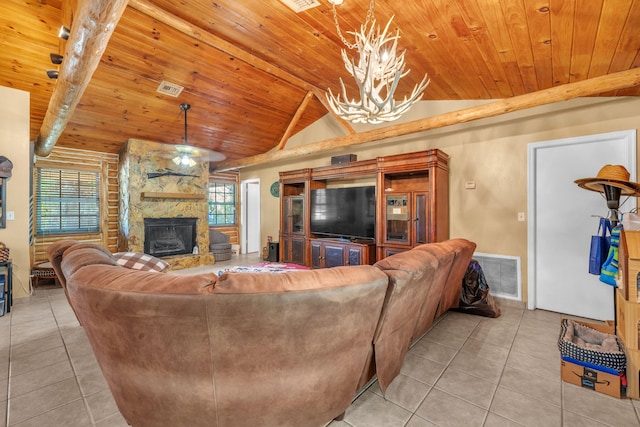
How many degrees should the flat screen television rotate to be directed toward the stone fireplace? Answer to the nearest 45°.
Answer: approximately 45° to its right

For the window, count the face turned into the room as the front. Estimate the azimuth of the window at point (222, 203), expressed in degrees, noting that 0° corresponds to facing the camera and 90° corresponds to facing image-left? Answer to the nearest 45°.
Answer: approximately 315°

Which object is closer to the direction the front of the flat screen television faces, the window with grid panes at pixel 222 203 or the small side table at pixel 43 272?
the small side table

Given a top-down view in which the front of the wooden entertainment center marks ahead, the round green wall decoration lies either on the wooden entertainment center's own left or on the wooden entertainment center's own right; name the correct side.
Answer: on the wooden entertainment center's own right

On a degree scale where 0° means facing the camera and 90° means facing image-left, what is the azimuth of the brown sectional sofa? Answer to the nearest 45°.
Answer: approximately 180°

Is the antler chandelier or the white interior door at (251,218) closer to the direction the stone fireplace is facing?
the antler chandelier
